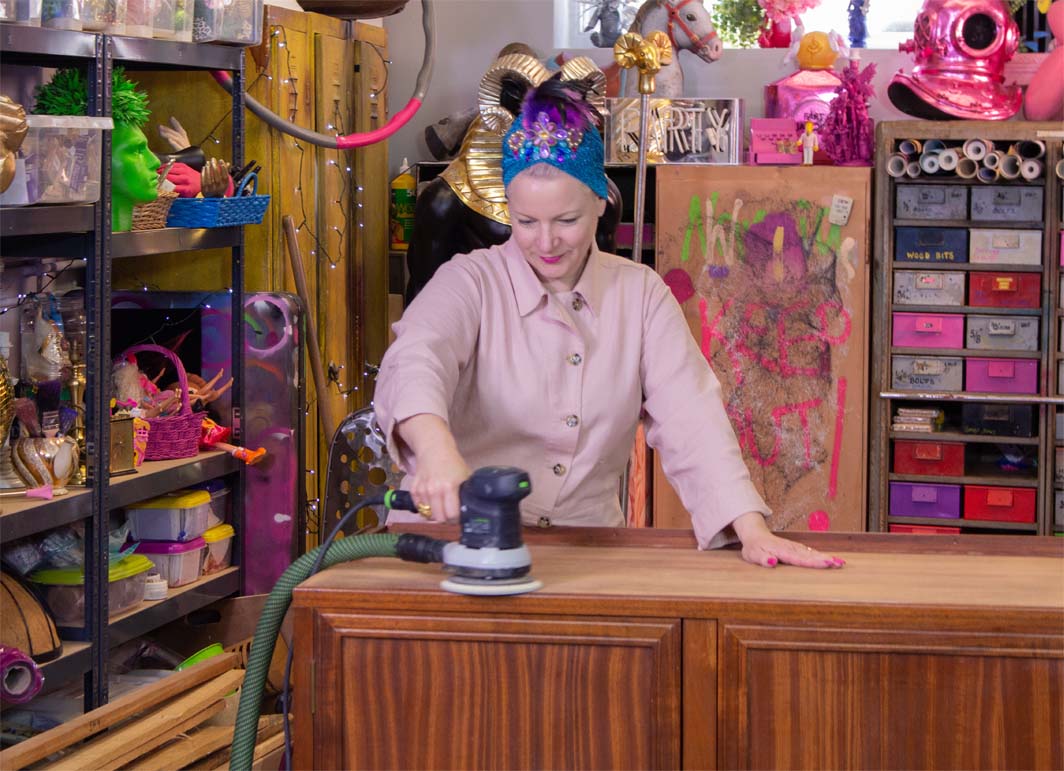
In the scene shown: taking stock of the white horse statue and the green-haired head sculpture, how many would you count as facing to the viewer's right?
2

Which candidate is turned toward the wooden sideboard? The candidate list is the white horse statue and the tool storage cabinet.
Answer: the tool storage cabinet

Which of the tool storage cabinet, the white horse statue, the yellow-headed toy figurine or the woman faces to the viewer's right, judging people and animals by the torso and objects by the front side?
the white horse statue

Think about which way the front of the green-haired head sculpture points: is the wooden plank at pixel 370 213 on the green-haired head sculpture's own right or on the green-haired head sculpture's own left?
on the green-haired head sculpture's own left

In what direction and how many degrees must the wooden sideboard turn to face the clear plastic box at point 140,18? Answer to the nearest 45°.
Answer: approximately 135° to its right

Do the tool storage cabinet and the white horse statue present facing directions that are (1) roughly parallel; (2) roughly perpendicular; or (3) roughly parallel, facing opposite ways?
roughly perpendicular

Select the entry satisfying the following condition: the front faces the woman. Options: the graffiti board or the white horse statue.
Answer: the graffiti board

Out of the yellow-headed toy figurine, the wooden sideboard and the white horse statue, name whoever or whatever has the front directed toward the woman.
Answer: the yellow-headed toy figurine

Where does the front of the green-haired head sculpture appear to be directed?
to the viewer's right

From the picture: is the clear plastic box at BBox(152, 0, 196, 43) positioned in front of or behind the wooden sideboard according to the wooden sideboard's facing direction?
behind
